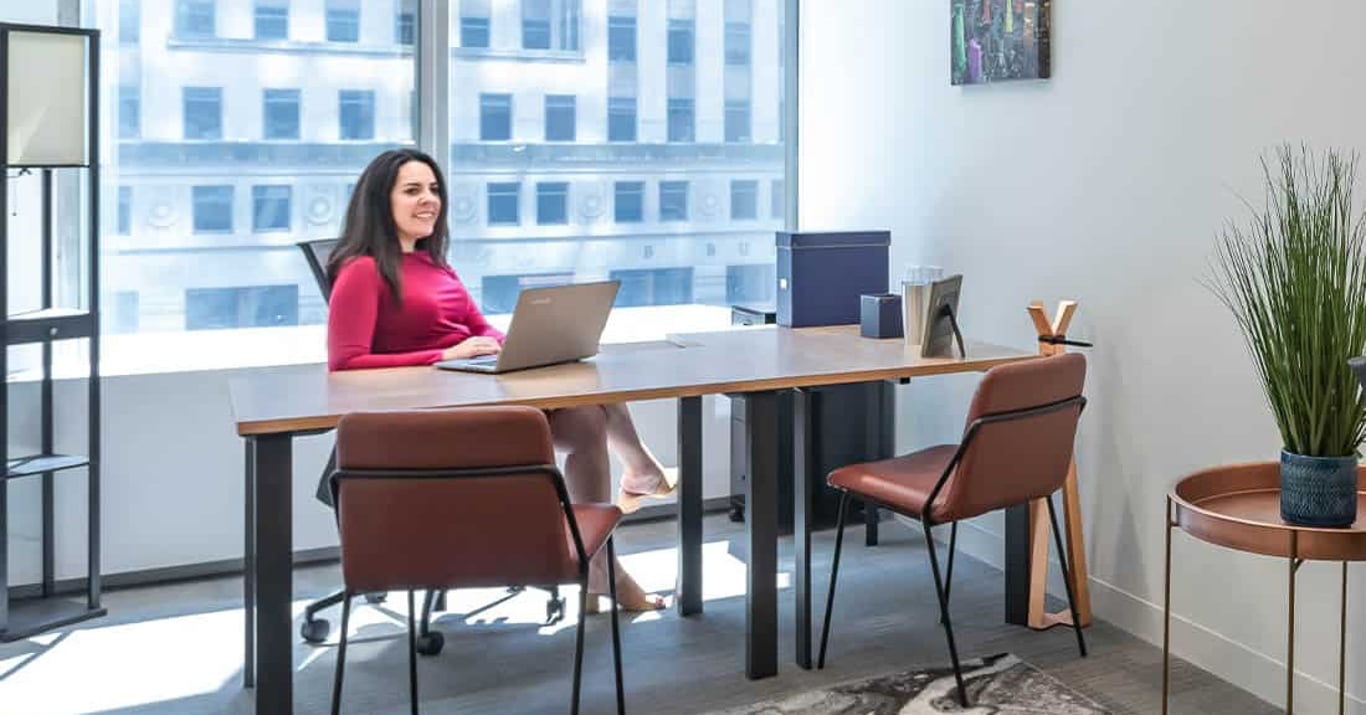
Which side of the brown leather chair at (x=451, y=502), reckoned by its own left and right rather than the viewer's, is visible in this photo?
back

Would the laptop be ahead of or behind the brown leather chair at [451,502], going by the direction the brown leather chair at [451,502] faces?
ahead

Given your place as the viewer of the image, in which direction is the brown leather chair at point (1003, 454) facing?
facing away from the viewer and to the left of the viewer

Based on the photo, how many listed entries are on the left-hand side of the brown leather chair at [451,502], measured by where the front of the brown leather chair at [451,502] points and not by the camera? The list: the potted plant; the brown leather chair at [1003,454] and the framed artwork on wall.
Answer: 0

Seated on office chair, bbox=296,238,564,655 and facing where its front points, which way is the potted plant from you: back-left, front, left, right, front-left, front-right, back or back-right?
front

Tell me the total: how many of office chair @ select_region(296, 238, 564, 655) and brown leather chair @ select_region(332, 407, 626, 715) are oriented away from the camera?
1

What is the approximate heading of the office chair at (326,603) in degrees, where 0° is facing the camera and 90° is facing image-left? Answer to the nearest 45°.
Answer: approximately 315°

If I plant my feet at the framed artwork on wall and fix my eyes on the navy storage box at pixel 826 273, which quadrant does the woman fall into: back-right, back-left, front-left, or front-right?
front-left

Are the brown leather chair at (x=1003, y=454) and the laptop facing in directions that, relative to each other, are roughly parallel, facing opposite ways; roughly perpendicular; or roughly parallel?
roughly parallel

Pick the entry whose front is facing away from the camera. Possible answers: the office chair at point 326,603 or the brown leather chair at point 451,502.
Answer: the brown leather chair

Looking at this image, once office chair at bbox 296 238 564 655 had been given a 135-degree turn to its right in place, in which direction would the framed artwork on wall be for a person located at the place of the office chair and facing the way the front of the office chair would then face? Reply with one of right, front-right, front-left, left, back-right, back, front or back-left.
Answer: back

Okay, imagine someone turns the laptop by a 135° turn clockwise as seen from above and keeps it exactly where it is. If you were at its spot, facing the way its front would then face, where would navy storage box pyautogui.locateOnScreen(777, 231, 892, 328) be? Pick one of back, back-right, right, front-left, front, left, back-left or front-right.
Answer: front-left

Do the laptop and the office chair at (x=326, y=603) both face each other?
yes

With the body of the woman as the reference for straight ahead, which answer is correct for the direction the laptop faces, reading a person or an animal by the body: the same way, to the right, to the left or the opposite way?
the opposite way

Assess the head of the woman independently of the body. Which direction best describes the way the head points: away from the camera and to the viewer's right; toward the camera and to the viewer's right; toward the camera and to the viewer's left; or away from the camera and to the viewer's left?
toward the camera and to the viewer's right

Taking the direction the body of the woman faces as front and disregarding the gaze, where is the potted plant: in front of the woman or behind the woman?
in front

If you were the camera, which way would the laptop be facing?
facing away from the viewer and to the left of the viewer

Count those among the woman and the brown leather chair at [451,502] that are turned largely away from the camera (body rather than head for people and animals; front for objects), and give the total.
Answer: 1

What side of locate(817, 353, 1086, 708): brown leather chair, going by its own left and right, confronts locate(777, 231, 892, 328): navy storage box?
front
